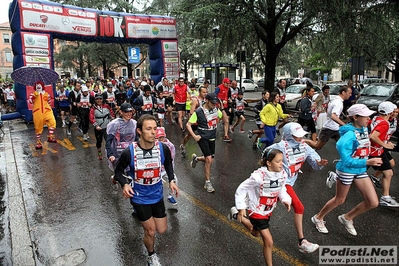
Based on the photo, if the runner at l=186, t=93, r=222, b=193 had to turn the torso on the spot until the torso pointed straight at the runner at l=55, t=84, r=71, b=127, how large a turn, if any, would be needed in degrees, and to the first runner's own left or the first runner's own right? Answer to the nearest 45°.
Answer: approximately 180°

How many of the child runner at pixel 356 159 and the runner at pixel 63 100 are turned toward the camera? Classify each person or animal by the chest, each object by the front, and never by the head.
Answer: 1

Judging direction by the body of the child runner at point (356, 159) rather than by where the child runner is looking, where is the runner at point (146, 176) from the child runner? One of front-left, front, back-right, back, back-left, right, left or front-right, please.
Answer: back-right

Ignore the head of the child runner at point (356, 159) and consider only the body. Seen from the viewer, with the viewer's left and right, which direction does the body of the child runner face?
facing to the right of the viewer

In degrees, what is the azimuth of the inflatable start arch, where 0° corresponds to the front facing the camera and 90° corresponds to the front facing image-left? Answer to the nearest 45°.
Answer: approximately 315°

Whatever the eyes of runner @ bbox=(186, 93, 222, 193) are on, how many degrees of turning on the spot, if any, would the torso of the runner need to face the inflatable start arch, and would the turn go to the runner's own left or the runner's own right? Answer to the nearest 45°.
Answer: approximately 180°

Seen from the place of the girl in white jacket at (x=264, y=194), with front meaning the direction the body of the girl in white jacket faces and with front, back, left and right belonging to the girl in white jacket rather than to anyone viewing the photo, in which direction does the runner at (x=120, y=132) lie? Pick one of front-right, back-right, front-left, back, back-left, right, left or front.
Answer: back

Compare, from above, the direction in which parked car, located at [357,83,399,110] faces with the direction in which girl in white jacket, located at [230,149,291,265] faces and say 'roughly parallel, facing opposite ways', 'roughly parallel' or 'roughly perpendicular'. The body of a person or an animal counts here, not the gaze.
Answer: roughly perpendicular
